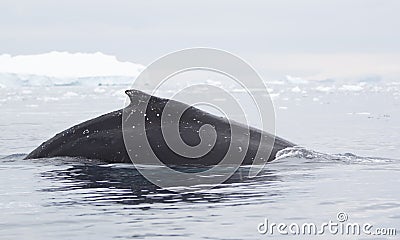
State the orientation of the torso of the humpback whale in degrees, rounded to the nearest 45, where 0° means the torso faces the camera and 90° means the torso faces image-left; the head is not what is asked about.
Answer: approximately 270°
